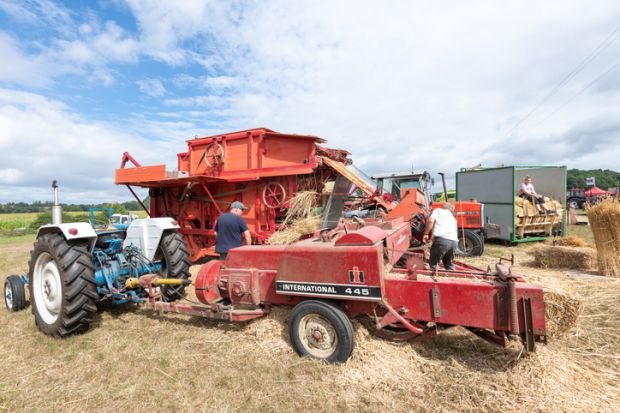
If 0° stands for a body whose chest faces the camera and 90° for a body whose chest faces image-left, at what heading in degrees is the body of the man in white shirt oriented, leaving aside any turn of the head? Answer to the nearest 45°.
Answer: approximately 135°

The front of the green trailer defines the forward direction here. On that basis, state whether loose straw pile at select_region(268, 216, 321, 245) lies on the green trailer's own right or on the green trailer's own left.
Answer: on the green trailer's own left

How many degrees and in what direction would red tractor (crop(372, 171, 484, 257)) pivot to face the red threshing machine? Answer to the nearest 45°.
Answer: approximately 135° to its right

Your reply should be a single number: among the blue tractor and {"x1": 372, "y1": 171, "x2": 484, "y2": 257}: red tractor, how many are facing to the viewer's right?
1

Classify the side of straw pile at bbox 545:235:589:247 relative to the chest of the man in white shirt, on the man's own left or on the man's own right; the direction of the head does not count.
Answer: on the man's own right

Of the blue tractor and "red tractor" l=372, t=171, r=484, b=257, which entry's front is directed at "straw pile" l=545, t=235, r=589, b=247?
the red tractor

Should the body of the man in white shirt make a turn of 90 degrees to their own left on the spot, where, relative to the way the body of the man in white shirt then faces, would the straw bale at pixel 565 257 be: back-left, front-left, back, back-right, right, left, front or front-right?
back

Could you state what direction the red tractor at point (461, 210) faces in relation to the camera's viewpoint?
facing to the right of the viewer

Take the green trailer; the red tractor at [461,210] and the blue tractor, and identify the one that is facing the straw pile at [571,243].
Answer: the red tractor

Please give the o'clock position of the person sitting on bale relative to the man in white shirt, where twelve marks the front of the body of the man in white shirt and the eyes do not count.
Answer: The person sitting on bale is roughly at 2 o'clock from the man in white shirt.

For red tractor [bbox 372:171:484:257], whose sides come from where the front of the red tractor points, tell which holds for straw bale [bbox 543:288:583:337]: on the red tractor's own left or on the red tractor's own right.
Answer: on the red tractor's own right

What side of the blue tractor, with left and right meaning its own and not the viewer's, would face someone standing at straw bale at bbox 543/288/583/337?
back

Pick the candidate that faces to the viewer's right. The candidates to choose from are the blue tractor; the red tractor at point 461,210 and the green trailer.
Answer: the red tractor
